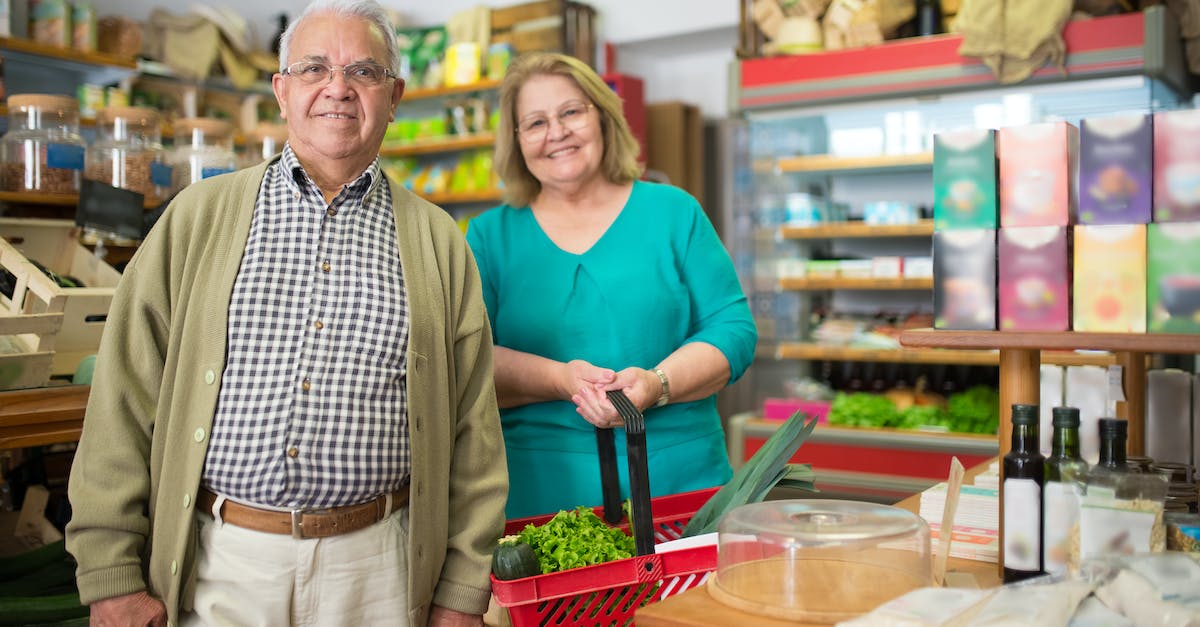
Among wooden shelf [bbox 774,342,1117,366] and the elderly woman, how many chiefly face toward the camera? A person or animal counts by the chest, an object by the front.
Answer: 2

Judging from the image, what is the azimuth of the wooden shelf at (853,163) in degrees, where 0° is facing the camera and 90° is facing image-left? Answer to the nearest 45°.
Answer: approximately 0°

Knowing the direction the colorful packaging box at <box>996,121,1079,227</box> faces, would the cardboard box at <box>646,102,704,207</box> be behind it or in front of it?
behind
